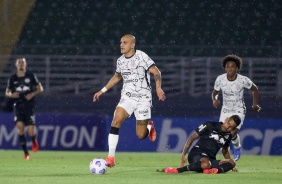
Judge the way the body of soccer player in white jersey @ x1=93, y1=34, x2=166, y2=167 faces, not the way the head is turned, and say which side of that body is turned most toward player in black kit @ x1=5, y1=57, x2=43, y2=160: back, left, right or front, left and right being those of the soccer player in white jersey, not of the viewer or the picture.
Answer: right

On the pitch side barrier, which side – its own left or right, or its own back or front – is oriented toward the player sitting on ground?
front

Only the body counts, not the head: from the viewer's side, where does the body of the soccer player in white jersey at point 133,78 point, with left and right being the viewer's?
facing the viewer and to the left of the viewer

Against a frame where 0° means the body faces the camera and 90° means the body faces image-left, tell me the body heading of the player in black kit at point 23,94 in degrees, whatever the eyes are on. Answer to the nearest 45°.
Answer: approximately 0°

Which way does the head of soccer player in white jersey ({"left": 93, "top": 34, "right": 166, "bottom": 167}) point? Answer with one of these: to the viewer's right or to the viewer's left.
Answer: to the viewer's left

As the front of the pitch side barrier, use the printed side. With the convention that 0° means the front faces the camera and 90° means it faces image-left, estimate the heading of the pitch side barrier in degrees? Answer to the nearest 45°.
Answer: approximately 0°

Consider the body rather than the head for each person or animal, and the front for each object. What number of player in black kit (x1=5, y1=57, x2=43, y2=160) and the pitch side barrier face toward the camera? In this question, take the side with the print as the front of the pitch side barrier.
2
